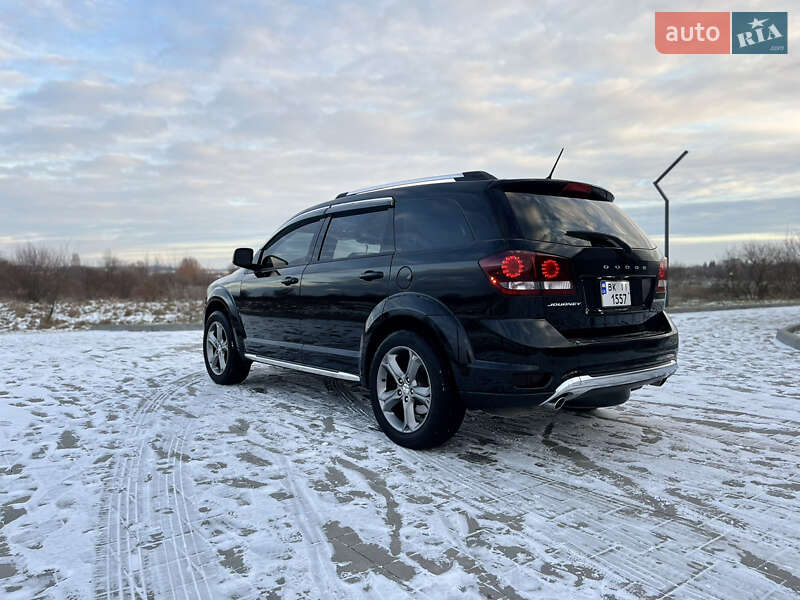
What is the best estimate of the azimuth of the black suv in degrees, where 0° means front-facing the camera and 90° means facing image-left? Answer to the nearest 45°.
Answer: approximately 135°
